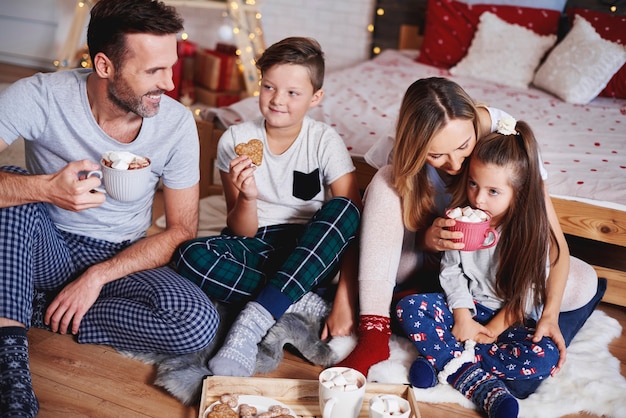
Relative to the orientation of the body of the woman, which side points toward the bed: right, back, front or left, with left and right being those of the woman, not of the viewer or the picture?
back

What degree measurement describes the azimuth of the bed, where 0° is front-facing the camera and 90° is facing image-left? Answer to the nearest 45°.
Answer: approximately 45°

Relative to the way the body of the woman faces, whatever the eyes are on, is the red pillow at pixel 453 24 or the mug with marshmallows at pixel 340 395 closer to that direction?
the mug with marshmallows

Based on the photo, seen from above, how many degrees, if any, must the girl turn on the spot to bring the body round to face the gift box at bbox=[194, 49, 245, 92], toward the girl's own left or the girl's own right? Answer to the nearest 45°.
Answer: approximately 90° to the girl's own right

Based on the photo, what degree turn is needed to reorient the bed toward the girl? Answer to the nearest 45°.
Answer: approximately 45° to its left

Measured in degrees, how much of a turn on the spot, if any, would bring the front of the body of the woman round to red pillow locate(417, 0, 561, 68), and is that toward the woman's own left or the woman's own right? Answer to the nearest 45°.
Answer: approximately 180°

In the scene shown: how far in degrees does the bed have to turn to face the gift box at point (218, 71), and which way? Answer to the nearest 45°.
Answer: approximately 90° to its right

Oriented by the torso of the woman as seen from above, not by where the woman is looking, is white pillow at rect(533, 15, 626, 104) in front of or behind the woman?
behind

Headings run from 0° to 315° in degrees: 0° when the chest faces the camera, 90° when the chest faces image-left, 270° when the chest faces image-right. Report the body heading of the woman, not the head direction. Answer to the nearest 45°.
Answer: approximately 0°
